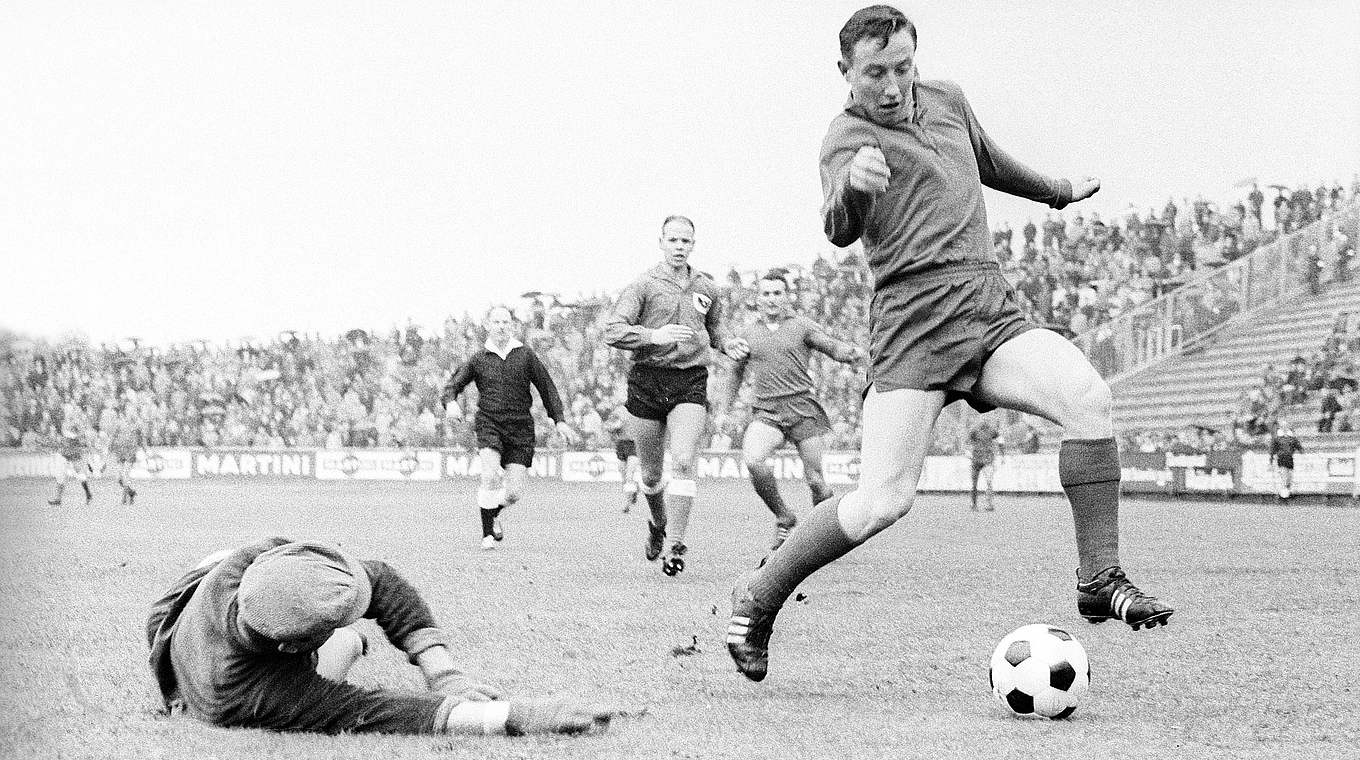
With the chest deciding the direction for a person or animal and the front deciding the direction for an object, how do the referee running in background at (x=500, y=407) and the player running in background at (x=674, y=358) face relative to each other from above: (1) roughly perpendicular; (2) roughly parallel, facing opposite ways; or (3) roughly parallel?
roughly parallel

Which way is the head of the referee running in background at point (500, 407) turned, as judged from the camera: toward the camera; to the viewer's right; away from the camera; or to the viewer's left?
toward the camera

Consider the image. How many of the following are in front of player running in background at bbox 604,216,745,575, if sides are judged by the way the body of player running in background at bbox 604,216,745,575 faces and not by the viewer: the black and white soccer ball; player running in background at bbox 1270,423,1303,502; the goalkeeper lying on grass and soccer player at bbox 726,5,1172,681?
3

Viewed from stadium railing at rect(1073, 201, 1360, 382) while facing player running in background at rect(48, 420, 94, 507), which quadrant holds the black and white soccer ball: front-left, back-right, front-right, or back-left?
front-left

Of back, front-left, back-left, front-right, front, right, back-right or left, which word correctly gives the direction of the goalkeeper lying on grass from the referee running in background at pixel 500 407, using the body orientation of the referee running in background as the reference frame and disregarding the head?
front

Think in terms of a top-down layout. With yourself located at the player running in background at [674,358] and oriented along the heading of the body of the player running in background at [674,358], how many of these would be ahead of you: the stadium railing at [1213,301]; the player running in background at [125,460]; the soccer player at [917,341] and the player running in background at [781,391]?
1

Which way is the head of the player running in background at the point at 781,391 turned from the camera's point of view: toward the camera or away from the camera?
toward the camera

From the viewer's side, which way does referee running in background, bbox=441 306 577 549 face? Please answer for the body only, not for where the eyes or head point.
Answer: toward the camera
